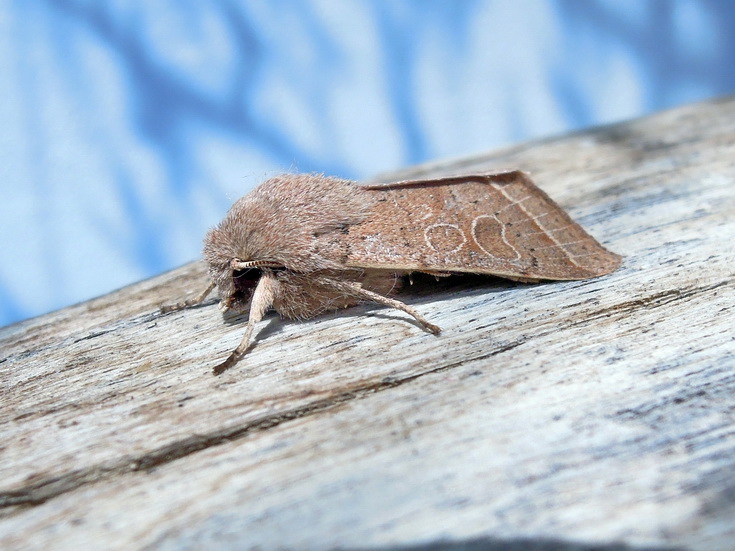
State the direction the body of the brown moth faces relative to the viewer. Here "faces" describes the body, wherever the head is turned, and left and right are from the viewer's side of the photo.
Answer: facing to the left of the viewer
